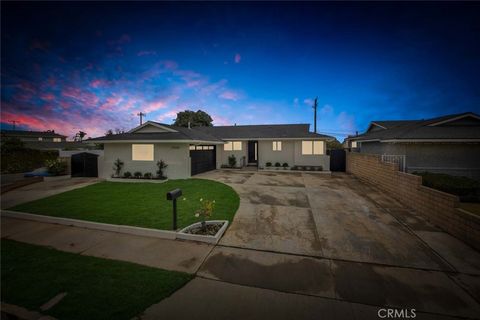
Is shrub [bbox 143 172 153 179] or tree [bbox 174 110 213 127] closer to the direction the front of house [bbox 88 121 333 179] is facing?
the shrub

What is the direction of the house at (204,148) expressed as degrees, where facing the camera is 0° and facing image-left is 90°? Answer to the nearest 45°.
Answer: approximately 0°

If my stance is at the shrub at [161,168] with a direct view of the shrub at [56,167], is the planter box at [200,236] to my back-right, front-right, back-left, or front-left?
back-left

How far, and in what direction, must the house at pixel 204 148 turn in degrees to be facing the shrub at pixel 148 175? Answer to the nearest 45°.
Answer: approximately 45° to its right

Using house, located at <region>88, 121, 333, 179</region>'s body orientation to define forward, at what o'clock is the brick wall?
The brick wall is roughly at 11 o'clock from the house.

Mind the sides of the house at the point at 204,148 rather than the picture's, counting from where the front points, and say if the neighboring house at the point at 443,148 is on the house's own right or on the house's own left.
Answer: on the house's own left

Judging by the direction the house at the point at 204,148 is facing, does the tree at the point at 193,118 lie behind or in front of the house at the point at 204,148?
behind

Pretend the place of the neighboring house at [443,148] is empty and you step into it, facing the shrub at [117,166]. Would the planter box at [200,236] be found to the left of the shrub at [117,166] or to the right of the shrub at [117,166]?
left

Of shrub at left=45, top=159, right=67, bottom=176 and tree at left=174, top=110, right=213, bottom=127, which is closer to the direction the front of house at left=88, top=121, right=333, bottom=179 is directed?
the shrub

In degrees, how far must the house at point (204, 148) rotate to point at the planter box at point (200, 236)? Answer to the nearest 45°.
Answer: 0° — it already faces it

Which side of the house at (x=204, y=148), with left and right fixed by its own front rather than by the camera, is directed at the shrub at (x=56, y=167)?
right
